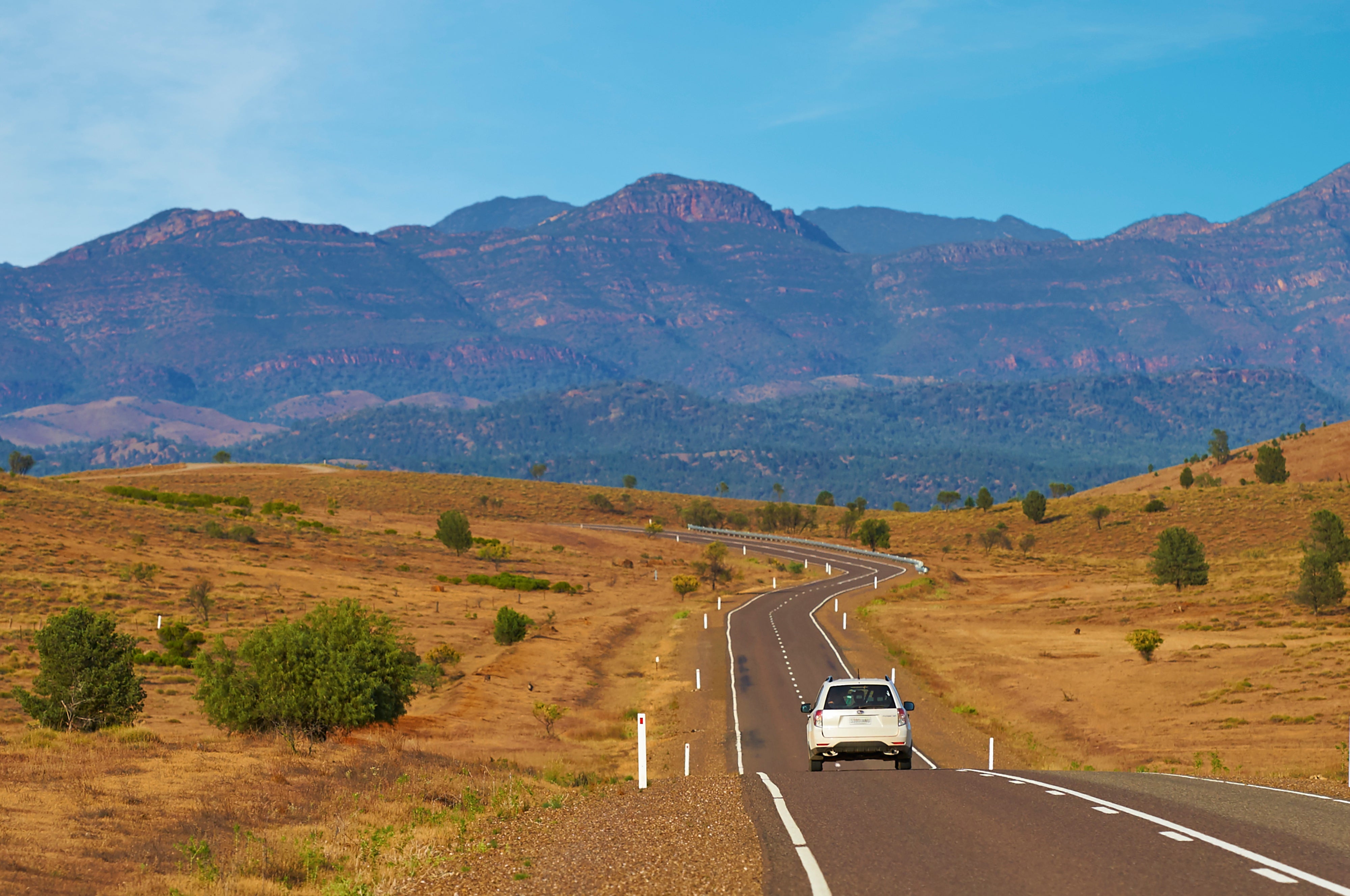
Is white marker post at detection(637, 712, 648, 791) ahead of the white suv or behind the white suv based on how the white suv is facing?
behind

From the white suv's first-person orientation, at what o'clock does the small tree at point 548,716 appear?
The small tree is roughly at 11 o'clock from the white suv.

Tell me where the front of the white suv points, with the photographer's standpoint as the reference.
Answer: facing away from the viewer

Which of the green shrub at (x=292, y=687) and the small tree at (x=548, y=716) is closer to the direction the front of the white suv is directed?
the small tree

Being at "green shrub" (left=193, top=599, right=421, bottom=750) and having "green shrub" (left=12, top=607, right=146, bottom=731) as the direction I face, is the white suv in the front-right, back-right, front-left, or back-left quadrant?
back-left

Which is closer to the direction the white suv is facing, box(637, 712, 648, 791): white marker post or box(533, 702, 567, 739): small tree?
the small tree

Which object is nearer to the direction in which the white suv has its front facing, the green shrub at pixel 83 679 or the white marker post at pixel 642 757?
the green shrub

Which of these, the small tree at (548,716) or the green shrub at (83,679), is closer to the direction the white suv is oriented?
the small tree
